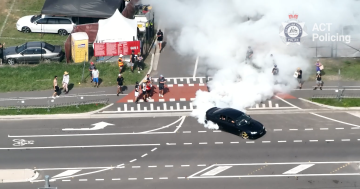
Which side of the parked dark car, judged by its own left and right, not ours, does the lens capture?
left

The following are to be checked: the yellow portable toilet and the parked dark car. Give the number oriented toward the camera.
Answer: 1

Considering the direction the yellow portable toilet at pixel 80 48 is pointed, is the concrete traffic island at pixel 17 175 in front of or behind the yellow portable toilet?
in front

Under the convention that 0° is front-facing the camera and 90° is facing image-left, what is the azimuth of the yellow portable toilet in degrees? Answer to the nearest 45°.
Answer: approximately 0°

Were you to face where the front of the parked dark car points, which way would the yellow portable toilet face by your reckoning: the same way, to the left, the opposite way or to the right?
to the left

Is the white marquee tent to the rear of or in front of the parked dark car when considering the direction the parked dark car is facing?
to the rear

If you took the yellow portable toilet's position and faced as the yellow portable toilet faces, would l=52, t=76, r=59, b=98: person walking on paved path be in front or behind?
in front

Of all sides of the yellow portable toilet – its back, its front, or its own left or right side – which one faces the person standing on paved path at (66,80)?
front
